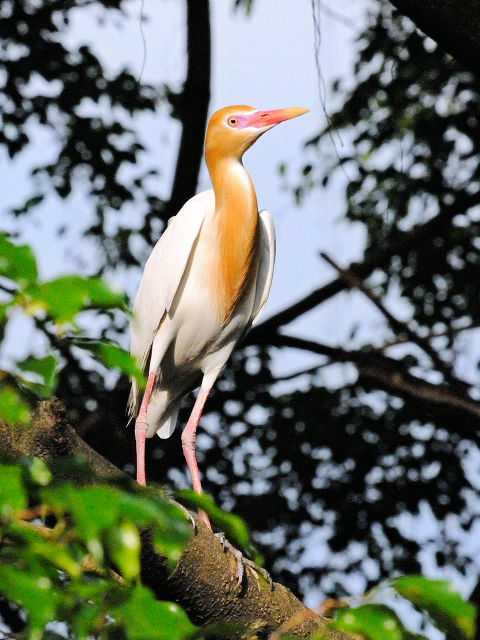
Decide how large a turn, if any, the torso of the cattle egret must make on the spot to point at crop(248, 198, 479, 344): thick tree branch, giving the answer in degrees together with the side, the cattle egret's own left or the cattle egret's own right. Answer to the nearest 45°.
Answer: approximately 90° to the cattle egret's own left

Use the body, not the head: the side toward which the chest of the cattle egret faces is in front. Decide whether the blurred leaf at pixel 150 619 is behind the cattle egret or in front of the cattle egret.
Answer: in front

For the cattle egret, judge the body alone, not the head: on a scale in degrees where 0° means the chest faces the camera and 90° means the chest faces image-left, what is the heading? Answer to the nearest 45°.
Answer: approximately 315°

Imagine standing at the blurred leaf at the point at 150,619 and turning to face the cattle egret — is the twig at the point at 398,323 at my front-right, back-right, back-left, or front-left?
front-right

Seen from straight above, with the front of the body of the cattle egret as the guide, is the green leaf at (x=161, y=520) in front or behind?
in front

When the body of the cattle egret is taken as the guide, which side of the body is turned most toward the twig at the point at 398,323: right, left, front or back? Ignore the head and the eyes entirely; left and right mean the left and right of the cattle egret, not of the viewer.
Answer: left

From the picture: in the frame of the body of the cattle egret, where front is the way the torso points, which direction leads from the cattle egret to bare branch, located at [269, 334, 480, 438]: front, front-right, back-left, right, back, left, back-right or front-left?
left
